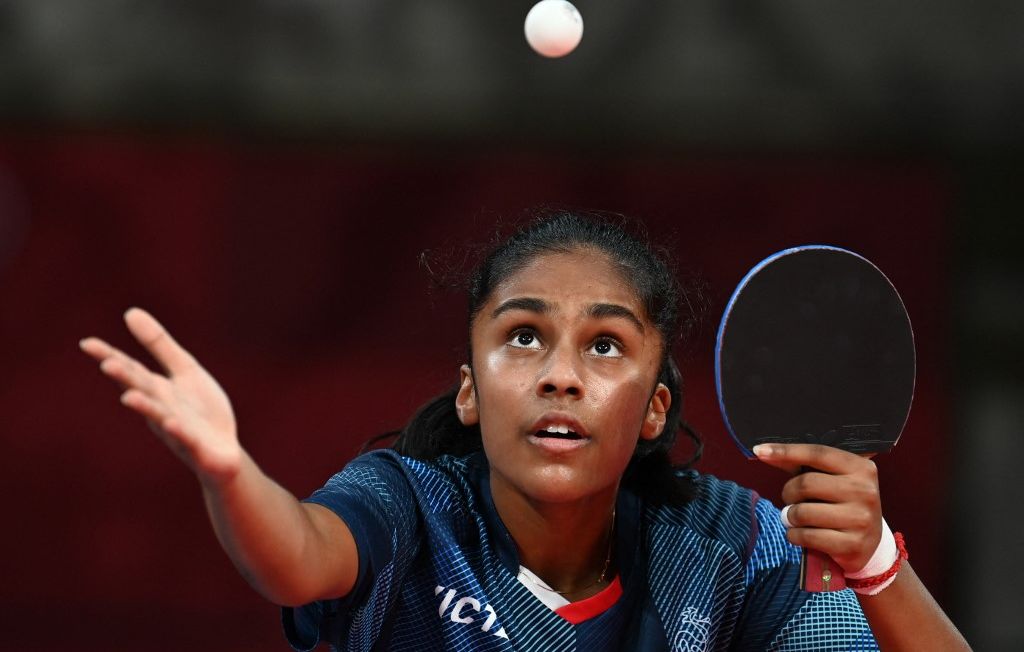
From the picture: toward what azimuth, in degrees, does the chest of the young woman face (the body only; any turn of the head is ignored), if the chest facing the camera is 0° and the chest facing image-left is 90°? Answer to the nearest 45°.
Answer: approximately 0°
